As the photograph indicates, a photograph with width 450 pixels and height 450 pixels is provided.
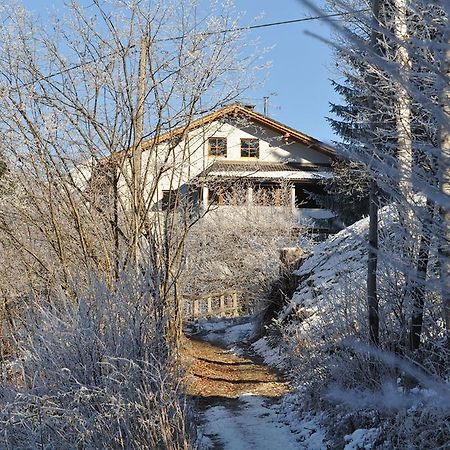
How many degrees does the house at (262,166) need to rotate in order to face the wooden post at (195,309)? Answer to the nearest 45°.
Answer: approximately 45° to its right

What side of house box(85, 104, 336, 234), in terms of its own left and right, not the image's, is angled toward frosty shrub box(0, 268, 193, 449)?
front

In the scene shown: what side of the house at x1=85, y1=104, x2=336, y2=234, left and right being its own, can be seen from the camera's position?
front

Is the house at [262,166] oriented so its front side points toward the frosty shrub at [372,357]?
yes
